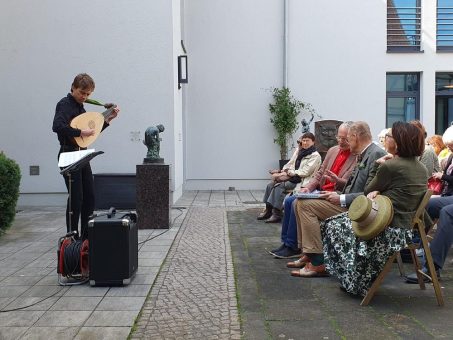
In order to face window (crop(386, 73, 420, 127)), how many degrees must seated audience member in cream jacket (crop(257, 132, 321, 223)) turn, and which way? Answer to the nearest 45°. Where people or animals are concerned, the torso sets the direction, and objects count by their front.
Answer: approximately 135° to their right

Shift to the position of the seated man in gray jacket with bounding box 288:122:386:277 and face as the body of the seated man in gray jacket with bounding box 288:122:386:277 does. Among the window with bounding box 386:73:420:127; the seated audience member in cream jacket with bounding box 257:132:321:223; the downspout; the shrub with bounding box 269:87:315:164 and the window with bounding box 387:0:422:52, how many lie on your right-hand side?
5

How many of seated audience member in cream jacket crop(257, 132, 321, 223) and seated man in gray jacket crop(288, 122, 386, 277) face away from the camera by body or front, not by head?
0

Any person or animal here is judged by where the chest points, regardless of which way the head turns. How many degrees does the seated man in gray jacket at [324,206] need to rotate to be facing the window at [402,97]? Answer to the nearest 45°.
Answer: approximately 90° to their right

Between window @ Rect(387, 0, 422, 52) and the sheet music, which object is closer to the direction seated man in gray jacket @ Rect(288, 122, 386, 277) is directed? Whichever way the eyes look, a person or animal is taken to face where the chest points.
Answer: the sheet music

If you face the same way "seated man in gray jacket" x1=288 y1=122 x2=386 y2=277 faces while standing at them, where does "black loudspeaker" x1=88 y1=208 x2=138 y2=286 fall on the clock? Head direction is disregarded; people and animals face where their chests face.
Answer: The black loudspeaker is roughly at 11 o'clock from the seated man in gray jacket.

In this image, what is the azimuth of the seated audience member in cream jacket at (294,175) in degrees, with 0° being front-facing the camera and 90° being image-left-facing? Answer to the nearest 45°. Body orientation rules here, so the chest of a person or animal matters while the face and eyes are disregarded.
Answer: approximately 45°

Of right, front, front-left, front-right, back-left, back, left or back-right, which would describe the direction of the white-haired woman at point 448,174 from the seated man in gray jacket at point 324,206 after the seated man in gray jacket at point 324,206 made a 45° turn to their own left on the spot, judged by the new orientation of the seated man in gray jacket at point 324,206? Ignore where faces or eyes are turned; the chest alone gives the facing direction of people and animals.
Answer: back

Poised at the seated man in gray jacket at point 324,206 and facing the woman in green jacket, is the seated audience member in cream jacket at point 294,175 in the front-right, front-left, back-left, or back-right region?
back-left

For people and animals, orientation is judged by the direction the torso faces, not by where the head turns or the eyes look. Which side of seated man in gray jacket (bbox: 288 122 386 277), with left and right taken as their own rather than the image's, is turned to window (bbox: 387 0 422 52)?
right

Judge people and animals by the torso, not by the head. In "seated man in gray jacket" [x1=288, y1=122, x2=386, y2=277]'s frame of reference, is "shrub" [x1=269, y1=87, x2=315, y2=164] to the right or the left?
on their right

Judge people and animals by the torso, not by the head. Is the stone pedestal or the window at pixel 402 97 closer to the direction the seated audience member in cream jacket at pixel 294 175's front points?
the stone pedestal

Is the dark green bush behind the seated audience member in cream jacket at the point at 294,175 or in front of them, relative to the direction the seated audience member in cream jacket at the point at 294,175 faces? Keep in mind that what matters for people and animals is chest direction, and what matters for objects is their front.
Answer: in front

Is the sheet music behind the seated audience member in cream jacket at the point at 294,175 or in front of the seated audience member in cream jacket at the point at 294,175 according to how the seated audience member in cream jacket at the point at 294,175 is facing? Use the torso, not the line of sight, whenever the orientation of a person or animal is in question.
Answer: in front

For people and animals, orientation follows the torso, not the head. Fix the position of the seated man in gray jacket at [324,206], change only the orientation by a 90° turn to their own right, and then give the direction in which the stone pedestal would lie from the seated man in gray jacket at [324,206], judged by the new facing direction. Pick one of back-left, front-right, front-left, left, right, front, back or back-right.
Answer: front-left

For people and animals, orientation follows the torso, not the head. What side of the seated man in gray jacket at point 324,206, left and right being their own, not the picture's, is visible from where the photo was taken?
left
